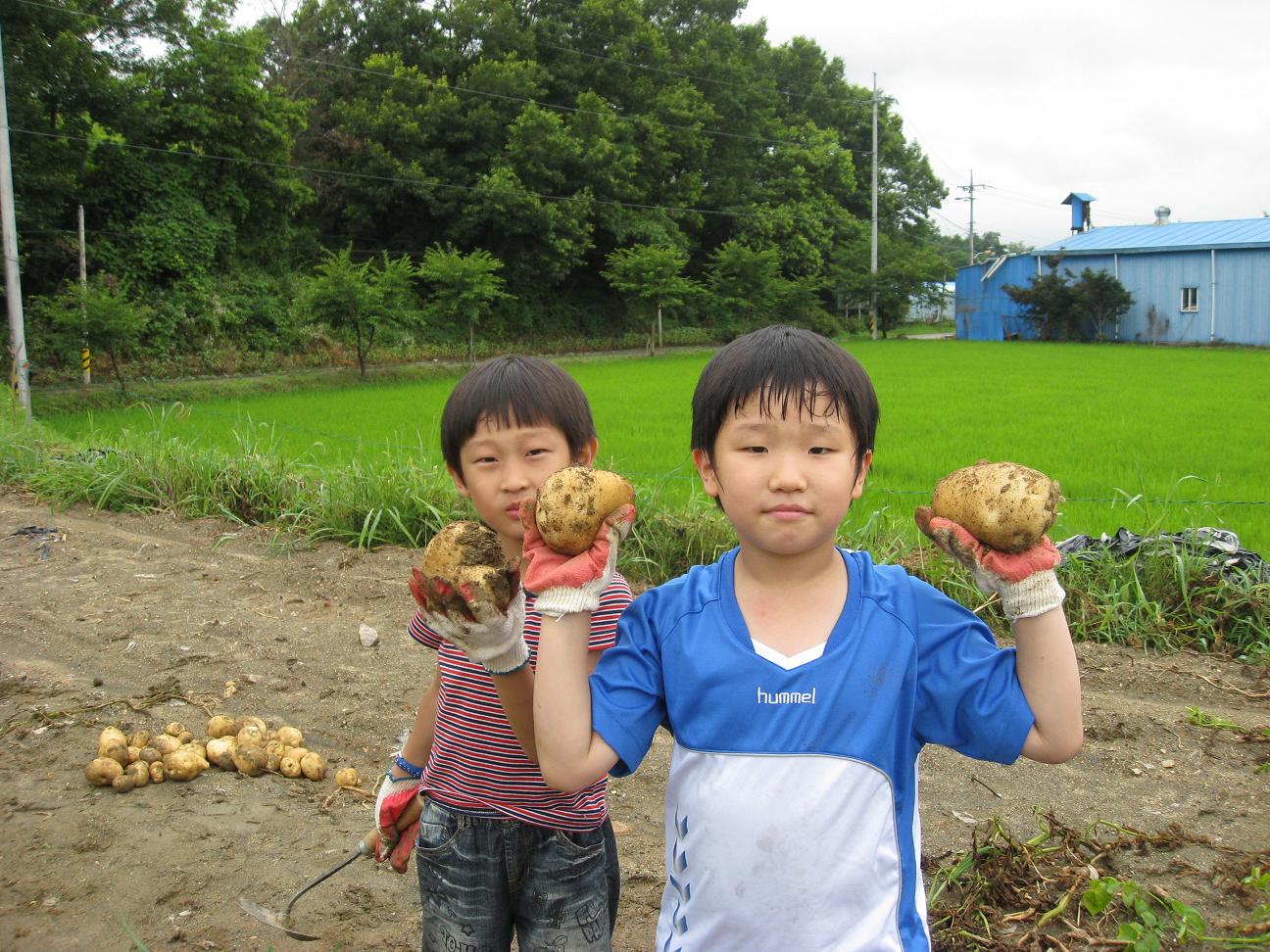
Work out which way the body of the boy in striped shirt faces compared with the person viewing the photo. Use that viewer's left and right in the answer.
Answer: facing the viewer

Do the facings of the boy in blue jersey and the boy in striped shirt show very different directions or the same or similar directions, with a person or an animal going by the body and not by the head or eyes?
same or similar directions

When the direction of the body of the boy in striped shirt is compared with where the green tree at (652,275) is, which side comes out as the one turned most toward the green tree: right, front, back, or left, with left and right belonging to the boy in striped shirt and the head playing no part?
back

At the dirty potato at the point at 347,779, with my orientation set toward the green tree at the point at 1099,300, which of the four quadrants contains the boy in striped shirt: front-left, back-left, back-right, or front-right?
back-right

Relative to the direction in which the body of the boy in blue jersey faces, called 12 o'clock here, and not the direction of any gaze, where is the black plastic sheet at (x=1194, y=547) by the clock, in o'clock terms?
The black plastic sheet is roughly at 7 o'clock from the boy in blue jersey.

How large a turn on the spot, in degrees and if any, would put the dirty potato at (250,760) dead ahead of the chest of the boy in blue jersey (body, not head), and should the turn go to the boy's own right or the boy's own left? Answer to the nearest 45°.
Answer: approximately 135° to the boy's own right

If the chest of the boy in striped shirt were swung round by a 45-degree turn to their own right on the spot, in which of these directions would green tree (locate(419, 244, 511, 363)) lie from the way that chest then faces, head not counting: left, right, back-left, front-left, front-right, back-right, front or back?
back-right

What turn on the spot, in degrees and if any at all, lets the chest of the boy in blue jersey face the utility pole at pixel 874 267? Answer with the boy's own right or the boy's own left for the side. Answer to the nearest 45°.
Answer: approximately 180°

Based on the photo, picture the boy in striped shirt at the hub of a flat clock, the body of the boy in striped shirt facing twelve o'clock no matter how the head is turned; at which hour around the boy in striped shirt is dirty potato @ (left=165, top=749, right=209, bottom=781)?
The dirty potato is roughly at 5 o'clock from the boy in striped shirt.

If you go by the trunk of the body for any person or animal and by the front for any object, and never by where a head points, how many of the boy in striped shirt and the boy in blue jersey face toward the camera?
2

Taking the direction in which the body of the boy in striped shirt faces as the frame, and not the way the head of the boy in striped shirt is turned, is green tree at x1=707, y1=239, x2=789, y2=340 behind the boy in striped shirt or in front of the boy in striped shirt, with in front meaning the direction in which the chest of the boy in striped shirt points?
behind

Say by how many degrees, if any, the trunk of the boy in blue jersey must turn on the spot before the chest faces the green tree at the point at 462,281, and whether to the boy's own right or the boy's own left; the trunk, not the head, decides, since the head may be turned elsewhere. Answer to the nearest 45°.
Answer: approximately 180°

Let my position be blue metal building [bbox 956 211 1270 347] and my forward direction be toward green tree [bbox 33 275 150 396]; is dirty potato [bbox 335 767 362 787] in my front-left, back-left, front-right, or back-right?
front-left
